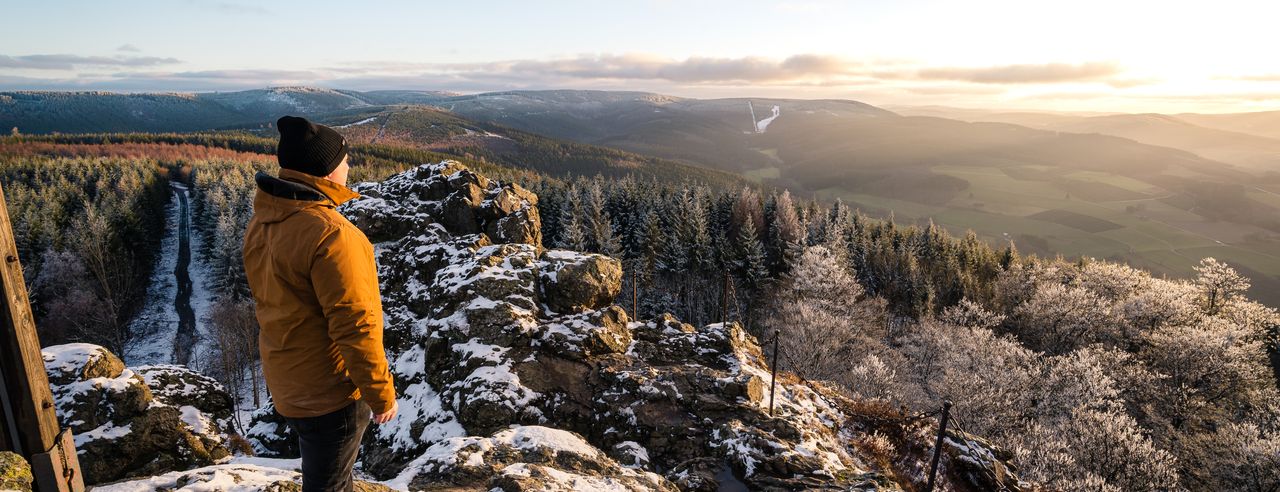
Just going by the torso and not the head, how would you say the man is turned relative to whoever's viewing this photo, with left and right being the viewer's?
facing away from the viewer and to the right of the viewer

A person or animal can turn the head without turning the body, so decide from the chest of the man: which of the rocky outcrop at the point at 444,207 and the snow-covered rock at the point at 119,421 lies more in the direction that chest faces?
the rocky outcrop

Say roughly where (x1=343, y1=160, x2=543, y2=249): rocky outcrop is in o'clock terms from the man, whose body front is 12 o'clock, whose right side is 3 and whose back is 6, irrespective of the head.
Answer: The rocky outcrop is roughly at 11 o'clock from the man.

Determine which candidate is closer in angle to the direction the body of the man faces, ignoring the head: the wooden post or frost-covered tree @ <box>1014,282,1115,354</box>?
the frost-covered tree

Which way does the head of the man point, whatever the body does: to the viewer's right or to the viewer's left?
to the viewer's right

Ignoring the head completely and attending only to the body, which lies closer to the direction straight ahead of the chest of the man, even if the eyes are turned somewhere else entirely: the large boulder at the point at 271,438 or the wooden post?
the large boulder

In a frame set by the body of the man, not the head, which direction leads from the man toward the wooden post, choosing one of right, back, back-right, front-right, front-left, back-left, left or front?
back-left
